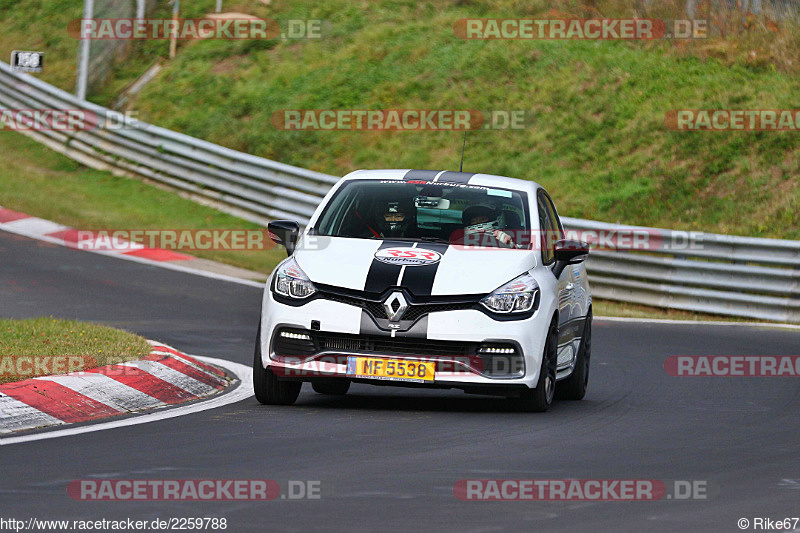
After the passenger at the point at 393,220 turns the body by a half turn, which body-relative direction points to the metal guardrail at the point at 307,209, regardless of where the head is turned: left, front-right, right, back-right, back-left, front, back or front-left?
front

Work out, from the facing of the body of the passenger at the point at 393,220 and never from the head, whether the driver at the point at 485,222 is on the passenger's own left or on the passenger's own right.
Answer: on the passenger's own left

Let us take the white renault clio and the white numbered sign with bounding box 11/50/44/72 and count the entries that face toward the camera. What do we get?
2

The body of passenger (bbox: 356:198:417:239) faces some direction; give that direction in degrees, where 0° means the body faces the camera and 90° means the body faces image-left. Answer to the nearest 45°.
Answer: approximately 0°

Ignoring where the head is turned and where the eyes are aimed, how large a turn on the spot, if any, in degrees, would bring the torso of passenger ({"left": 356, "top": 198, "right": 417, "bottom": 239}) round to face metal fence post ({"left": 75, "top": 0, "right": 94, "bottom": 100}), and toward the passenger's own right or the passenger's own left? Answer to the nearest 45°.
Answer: approximately 180°

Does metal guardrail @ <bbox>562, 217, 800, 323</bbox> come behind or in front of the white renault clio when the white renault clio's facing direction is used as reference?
behind

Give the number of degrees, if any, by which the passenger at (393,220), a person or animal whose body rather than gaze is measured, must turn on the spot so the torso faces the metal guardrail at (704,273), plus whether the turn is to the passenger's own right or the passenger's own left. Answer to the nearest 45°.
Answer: approximately 135° to the passenger's own left
